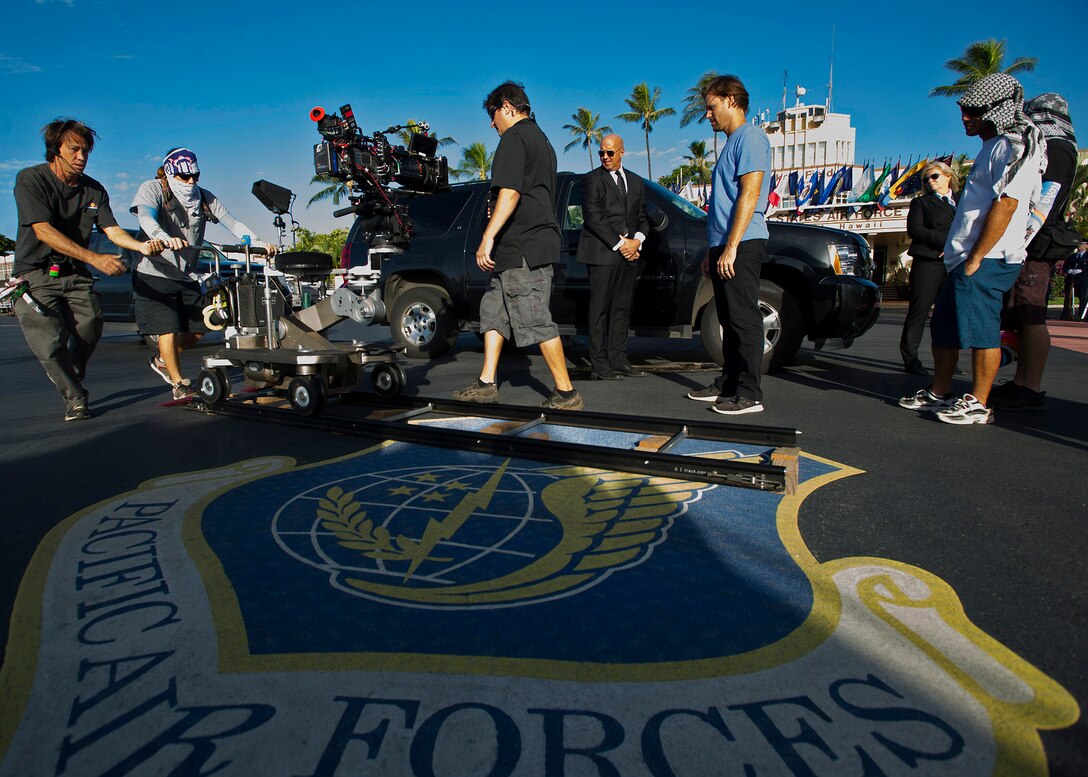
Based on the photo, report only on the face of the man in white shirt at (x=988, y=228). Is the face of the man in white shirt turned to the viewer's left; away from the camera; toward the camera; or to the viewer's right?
to the viewer's left

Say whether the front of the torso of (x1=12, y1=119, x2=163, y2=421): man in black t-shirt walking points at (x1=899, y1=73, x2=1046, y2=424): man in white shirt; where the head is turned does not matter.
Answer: yes

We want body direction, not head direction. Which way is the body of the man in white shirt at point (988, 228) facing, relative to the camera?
to the viewer's left

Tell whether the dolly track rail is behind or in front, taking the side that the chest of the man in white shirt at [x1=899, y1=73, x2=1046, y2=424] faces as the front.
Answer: in front

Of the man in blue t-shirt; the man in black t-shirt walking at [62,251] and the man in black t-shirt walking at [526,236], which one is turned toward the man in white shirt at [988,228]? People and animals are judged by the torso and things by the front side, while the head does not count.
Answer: the man in black t-shirt walking at [62,251]

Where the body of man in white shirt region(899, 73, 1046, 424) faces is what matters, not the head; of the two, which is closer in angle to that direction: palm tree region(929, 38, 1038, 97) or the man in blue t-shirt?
the man in blue t-shirt

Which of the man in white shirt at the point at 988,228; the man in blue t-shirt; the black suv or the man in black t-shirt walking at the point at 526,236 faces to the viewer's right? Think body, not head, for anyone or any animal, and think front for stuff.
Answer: the black suv

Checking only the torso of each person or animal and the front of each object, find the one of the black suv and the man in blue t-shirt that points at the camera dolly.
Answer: the man in blue t-shirt

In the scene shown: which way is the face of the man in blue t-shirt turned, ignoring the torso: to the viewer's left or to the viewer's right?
to the viewer's left

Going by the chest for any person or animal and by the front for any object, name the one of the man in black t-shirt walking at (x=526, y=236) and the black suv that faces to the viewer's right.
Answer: the black suv

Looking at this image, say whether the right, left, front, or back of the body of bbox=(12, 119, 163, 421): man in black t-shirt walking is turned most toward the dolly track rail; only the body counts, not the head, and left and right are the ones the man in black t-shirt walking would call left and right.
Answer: front
